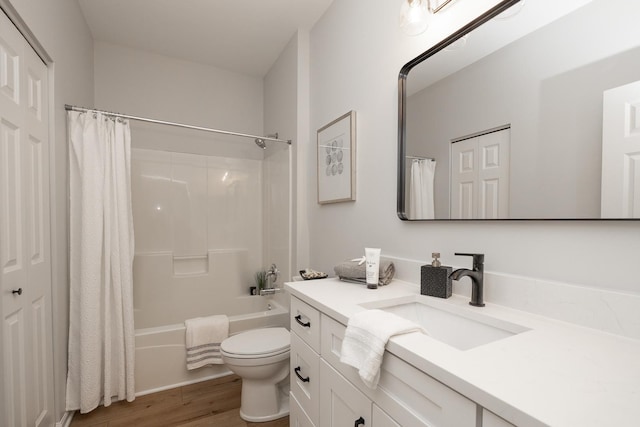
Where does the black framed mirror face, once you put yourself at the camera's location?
facing the viewer and to the left of the viewer

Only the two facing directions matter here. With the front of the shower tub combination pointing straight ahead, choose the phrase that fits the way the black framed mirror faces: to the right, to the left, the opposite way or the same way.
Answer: to the right

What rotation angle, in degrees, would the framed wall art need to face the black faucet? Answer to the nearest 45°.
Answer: approximately 90° to its left

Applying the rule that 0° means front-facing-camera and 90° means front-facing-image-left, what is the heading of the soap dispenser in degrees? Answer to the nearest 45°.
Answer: approximately 45°

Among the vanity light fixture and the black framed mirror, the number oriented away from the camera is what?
0

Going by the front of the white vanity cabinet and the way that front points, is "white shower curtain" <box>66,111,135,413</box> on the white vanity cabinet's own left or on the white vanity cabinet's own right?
on the white vanity cabinet's own right

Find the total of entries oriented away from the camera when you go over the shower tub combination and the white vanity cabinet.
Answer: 0
